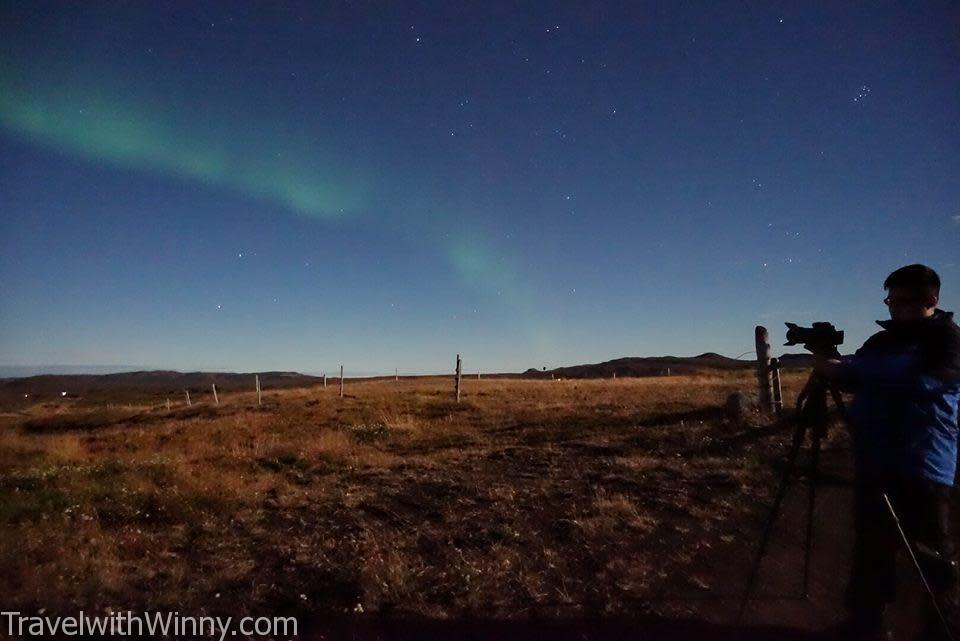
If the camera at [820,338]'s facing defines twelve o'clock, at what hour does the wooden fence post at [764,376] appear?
The wooden fence post is roughly at 3 o'clock from the camera.

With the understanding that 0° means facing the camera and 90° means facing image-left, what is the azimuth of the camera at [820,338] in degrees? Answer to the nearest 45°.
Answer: approximately 90°

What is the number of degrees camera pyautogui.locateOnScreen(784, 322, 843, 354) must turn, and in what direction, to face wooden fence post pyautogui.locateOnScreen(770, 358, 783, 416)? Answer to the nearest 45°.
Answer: approximately 90° to its right
